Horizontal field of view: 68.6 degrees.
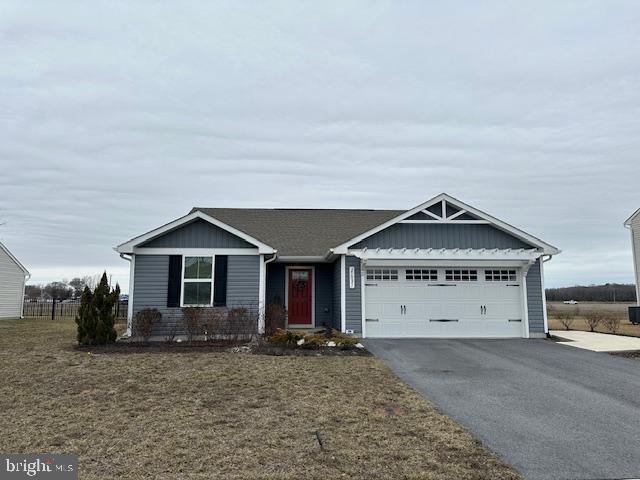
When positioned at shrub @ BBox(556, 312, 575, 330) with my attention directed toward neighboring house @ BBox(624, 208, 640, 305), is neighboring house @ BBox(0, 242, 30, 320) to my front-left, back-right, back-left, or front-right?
back-left

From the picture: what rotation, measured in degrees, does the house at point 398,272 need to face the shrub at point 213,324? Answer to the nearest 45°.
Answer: approximately 90° to its right

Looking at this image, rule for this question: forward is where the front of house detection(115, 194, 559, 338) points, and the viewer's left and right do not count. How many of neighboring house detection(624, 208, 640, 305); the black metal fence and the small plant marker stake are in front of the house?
1

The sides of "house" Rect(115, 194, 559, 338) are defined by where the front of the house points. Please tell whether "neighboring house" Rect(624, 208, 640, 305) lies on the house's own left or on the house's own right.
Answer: on the house's own left

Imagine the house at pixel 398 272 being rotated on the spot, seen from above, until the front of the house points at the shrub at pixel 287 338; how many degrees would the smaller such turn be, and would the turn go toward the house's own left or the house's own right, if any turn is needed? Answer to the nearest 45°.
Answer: approximately 45° to the house's own right

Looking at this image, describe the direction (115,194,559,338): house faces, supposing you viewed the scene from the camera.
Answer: facing the viewer

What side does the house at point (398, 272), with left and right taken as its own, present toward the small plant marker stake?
front

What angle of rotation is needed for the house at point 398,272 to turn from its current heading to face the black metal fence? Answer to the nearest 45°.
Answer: approximately 135° to its right

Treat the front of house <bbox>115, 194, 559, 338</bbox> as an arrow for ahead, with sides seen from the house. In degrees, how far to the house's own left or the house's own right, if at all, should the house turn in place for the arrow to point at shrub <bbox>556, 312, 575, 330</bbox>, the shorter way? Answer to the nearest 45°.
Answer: approximately 135° to the house's own left

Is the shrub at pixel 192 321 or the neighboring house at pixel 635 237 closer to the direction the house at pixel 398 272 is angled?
the shrub

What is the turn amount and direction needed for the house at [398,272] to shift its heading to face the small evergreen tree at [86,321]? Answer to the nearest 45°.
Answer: approximately 90° to its right

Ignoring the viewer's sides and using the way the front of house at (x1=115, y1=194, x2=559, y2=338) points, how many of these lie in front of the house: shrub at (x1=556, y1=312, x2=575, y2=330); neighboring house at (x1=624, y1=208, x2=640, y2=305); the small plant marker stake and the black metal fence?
1

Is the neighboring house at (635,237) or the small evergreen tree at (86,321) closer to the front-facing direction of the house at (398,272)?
the small evergreen tree
